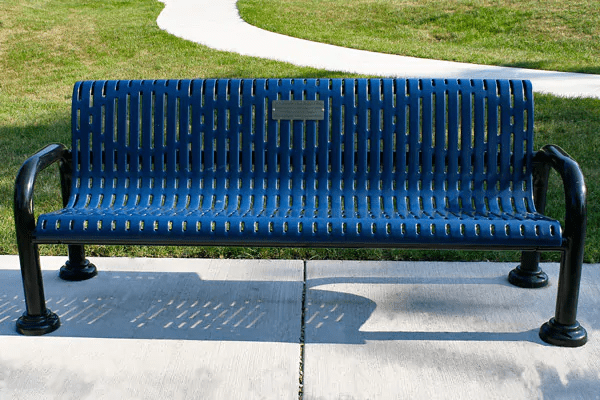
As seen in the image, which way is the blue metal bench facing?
toward the camera
